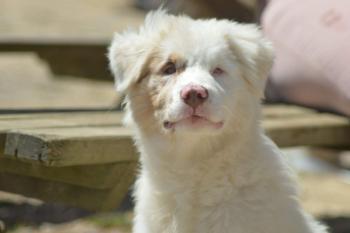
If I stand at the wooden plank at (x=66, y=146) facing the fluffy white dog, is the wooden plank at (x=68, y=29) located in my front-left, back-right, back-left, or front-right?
back-left

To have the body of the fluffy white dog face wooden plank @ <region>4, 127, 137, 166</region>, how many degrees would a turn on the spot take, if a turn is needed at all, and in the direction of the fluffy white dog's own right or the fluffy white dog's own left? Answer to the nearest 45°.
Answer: approximately 90° to the fluffy white dog's own right

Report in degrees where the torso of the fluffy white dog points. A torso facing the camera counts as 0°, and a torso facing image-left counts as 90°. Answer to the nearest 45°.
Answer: approximately 0°
